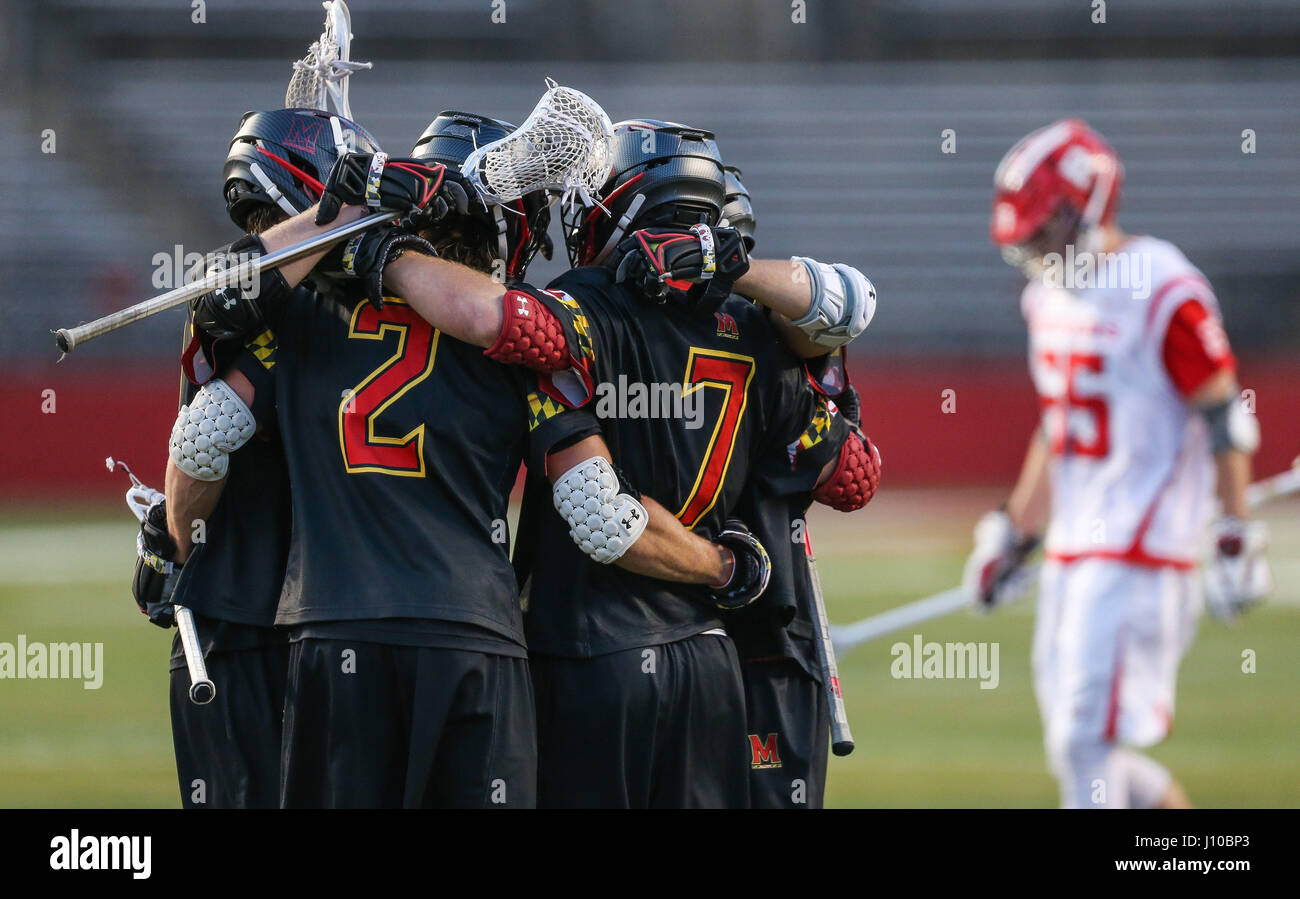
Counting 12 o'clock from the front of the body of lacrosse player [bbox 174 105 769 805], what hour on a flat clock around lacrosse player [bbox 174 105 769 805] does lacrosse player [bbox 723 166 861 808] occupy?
lacrosse player [bbox 723 166 861 808] is roughly at 2 o'clock from lacrosse player [bbox 174 105 769 805].

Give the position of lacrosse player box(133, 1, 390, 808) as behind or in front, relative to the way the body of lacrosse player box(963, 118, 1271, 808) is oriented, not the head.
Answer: in front

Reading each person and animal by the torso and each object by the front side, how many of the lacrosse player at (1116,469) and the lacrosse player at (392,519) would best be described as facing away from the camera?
1

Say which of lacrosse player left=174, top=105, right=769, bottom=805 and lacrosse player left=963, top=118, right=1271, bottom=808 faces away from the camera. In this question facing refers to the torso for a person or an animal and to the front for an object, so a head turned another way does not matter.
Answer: lacrosse player left=174, top=105, right=769, bottom=805

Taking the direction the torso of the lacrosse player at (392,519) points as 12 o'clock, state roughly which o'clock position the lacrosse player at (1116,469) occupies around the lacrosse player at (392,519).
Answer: the lacrosse player at (1116,469) is roughly at 2 o'clock from the lacrosse player at (392,519).

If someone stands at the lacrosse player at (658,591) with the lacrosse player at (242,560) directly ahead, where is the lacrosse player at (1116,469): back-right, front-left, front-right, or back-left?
back-right

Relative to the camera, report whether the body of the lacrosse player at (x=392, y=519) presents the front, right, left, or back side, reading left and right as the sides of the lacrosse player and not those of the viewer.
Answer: back

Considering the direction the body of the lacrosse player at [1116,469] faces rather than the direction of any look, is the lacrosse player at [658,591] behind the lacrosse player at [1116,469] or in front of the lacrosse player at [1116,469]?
in front

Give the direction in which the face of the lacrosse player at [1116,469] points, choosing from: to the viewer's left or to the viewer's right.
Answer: to the viewer's left
